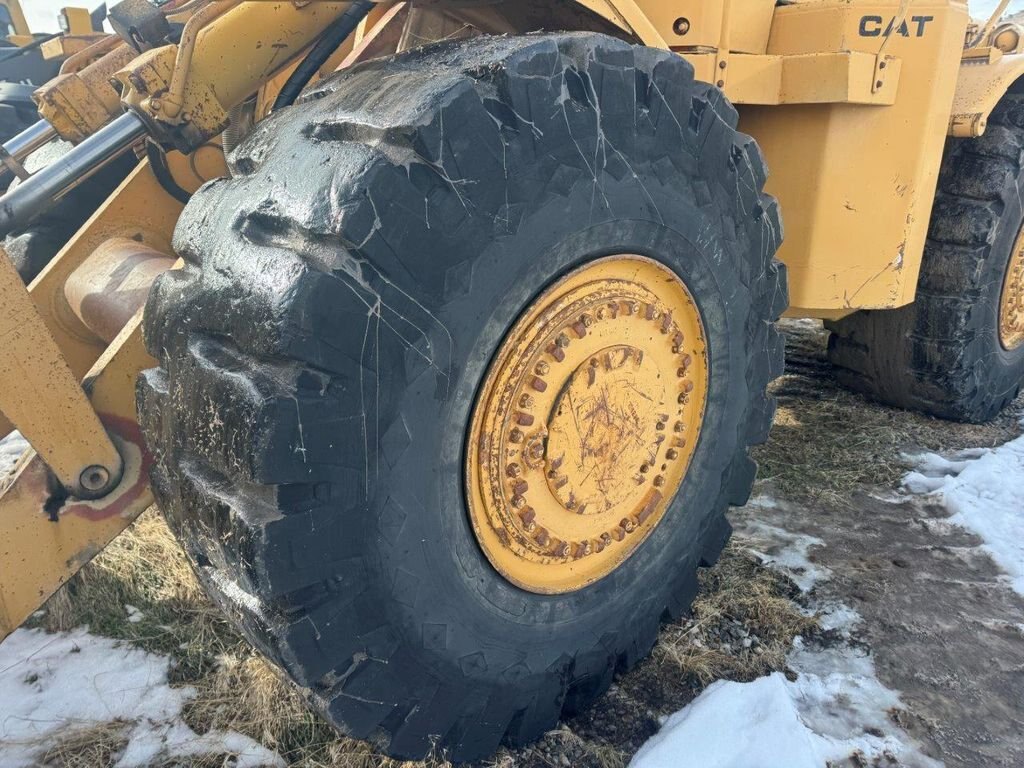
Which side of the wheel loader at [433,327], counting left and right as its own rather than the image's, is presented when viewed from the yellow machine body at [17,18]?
right

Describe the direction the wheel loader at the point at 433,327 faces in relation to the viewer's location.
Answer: facing the viewer and to the left of the viewer
